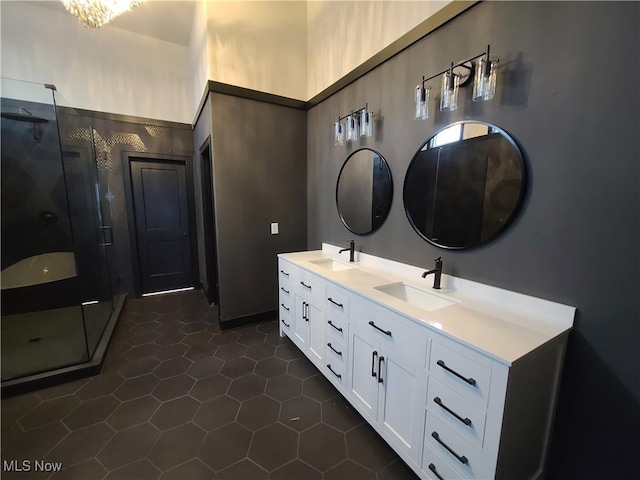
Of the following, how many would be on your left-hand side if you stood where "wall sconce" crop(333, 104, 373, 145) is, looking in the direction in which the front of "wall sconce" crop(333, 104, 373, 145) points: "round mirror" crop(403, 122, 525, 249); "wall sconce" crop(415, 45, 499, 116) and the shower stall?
2

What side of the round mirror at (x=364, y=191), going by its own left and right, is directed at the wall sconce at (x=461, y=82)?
left

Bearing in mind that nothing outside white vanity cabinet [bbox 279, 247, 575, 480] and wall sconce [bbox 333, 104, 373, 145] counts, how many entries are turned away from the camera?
0

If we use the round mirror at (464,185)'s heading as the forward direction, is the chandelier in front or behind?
in front

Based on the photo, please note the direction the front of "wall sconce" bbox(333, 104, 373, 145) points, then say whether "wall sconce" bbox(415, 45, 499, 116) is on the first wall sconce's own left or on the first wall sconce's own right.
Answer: on the first wall sconce's own left

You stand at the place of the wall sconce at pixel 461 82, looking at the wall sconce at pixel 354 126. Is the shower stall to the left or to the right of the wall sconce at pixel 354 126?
left

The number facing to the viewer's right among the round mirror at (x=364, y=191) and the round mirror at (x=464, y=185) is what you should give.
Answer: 0

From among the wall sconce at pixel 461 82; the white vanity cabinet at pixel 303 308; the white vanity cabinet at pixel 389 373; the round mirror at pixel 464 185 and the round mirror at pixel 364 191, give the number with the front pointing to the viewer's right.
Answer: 0

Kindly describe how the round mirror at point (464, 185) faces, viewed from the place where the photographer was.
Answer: facing the viewer and to the left of the viewer

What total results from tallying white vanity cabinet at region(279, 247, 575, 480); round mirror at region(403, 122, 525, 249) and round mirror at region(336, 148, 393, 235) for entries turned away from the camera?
0

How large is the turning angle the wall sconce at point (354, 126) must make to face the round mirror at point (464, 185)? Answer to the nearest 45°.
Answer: approximately 90° to its left
